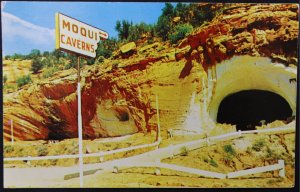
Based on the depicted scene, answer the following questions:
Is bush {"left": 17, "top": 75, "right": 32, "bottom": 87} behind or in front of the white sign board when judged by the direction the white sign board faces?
behind

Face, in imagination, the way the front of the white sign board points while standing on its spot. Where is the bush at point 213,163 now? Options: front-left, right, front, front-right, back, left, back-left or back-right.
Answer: front-left

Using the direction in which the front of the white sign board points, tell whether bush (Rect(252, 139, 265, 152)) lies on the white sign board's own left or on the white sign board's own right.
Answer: on the white sign board's own left

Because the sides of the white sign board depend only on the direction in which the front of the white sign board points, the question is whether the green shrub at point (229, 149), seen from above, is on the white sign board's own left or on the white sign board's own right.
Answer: on the white sign board's own left

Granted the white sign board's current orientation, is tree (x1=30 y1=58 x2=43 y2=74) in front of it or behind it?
behind

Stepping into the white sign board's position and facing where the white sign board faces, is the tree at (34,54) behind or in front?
behind
